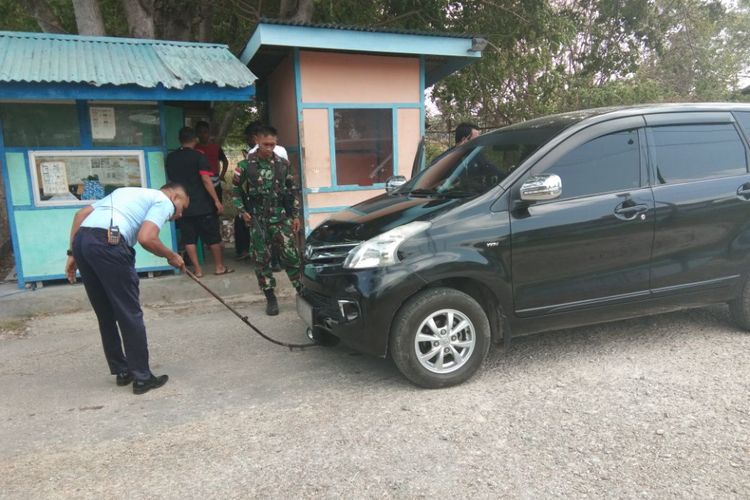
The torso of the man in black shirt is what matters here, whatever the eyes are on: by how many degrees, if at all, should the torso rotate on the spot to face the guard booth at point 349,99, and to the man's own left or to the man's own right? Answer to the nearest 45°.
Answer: approximately 45° to the man's own right

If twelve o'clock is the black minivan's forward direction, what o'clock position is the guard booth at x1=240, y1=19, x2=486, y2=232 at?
The guard booth is roughly at 3 o'clock from the black minivan.

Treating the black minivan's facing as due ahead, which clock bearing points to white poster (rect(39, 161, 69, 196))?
The white poster is roughly at 2 o'clock from the black minivan.

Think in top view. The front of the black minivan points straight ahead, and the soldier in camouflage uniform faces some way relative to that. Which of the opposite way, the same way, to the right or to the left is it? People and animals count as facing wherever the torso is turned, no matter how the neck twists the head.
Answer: to the left

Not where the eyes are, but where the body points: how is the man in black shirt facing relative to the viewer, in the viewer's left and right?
facing away from the viewer and to the right of the viewer

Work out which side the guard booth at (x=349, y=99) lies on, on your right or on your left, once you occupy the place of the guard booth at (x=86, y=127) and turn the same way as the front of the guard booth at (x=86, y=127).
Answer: on your left

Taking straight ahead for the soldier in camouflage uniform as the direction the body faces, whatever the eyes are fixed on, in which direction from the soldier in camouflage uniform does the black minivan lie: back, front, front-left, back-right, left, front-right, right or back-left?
front-left

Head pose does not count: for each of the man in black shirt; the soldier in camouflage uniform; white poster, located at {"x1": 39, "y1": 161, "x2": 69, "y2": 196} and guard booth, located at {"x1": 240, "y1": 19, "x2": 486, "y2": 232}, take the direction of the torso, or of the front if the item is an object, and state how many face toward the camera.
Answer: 3
